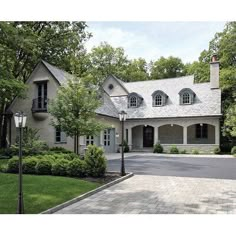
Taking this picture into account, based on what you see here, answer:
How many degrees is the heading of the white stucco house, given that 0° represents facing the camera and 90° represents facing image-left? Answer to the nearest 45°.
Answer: approximately 0°

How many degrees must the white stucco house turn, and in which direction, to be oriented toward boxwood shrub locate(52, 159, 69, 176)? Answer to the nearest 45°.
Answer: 0° — it already faces it

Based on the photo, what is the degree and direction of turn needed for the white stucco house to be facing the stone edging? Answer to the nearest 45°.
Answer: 0° — it already faces it

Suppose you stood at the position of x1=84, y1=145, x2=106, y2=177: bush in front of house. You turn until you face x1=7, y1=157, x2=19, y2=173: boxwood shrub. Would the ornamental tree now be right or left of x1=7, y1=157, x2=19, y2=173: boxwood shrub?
right

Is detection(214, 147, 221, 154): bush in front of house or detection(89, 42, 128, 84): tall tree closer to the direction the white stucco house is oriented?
the bush in front of house

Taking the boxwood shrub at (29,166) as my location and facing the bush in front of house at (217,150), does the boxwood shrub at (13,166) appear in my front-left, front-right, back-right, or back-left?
back-left
